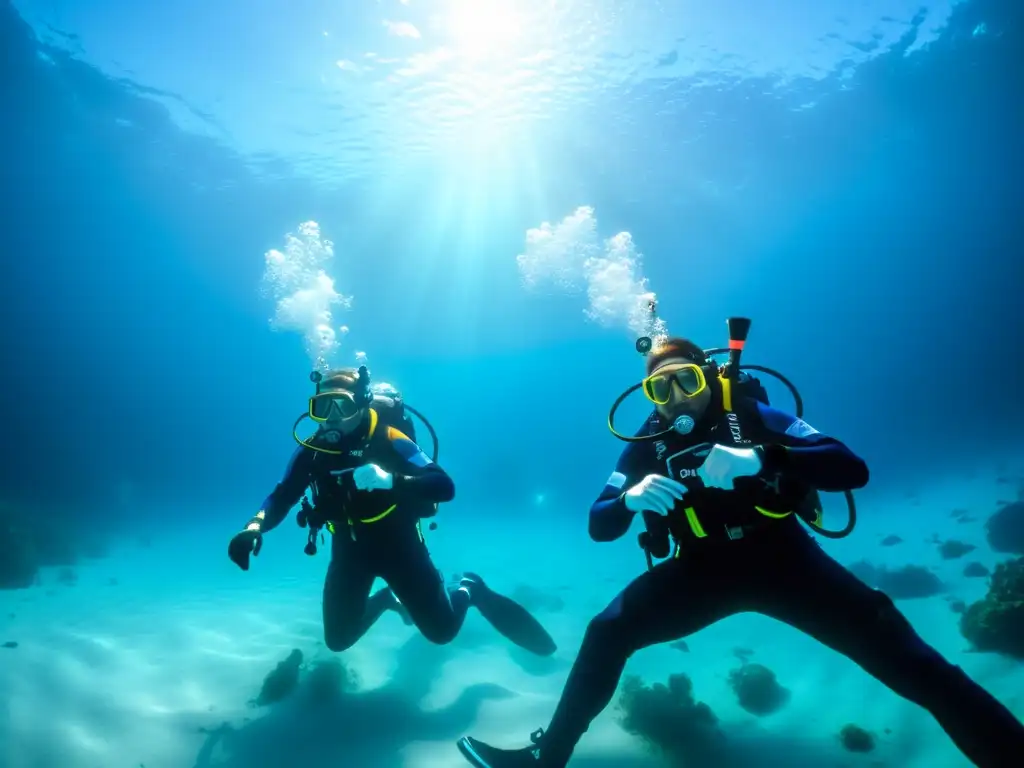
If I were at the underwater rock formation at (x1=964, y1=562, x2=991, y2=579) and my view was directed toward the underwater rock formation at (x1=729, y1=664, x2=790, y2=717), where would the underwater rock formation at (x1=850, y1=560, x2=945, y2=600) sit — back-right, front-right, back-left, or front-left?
front-right

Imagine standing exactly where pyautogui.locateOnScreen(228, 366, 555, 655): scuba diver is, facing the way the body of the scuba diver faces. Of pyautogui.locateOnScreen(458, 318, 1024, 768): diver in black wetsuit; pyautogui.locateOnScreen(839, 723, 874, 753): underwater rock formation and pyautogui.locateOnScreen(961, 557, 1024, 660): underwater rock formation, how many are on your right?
0

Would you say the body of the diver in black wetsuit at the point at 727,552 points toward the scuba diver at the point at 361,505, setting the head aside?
no

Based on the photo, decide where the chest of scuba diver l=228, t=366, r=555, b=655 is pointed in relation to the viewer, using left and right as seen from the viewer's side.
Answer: facing the viewer and to the left of the viewer

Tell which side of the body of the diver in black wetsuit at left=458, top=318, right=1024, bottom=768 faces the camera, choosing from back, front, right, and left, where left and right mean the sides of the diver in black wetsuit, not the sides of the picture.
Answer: front

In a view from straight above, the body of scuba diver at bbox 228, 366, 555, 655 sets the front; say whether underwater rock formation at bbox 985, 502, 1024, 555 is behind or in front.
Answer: behind

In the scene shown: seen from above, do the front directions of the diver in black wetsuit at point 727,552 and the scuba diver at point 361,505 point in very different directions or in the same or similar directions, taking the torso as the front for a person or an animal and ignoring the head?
same or similar directions

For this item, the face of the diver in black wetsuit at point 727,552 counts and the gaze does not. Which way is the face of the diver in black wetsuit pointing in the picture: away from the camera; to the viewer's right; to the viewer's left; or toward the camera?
toward the camera

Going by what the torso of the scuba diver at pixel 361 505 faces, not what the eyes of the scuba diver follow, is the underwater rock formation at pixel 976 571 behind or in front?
behind

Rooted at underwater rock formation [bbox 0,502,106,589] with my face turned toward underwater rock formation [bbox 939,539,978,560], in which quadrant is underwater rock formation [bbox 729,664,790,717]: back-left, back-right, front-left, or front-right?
front-right
